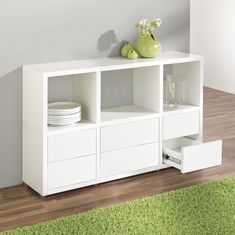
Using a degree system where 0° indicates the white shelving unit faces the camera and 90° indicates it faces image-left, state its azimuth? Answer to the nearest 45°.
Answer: approximately 315°
